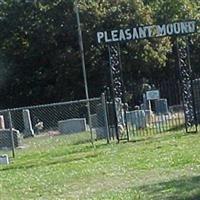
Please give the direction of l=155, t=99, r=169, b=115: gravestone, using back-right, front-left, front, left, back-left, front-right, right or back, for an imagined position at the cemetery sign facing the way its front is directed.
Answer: back

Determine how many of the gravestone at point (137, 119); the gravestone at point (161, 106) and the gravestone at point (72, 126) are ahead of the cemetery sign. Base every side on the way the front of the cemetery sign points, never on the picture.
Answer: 0

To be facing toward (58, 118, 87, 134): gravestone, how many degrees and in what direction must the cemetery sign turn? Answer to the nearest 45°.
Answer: approximately 135° to its right

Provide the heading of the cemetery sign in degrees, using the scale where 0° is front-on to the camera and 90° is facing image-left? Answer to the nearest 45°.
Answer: approximately 0°

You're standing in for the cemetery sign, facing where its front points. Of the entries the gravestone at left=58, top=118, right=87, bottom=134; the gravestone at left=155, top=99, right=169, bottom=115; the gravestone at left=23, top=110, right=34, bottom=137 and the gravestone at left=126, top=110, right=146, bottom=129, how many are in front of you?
0

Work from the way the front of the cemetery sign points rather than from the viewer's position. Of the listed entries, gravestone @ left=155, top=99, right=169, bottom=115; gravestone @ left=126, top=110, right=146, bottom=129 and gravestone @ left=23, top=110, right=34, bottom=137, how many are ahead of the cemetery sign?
0

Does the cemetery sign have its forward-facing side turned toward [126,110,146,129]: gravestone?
no

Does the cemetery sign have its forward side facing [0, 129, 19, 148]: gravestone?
no

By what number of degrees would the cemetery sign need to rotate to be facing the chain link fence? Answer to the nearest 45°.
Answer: approximately 135° to its right

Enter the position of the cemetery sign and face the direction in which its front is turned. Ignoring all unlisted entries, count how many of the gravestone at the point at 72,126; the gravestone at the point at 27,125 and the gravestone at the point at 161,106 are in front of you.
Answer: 0
